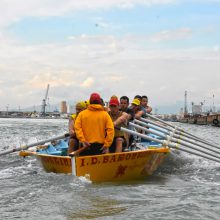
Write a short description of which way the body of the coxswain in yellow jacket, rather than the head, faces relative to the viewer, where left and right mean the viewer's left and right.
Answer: facing away from the viewer
